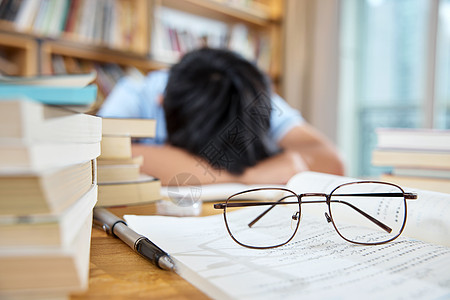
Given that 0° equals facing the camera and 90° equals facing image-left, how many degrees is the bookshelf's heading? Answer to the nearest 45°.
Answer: approximately 315°

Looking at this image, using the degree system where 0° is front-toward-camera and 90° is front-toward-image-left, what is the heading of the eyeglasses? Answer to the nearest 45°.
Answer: approximately 0°

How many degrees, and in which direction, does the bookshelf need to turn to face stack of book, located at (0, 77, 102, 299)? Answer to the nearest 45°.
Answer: approximately 45° to its right

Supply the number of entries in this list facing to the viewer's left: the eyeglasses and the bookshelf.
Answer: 0

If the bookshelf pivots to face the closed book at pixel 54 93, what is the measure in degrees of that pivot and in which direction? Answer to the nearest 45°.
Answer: approximately 45° to its right

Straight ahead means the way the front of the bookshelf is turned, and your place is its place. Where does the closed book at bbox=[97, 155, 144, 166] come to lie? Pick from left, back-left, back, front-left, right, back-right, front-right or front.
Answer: front-right
